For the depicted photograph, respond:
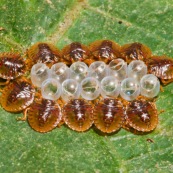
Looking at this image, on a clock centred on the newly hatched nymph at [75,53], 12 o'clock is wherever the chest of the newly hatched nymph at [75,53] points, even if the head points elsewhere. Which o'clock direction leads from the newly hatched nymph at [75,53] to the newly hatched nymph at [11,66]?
the newly hatched nymph at [11,66] is roughly at 3 o'clock from the newly hatched nymph at [75,53].

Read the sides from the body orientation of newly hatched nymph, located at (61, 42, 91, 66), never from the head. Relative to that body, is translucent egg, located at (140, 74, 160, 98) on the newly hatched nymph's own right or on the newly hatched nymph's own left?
on the newly hatched nymph's own left

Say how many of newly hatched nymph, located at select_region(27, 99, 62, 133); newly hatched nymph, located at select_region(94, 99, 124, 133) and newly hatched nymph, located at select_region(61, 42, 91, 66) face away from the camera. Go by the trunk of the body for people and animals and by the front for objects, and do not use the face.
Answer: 2

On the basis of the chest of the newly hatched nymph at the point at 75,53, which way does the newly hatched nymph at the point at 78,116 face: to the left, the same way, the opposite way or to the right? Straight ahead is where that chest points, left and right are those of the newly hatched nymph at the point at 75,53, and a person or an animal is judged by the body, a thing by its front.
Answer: the opposite way

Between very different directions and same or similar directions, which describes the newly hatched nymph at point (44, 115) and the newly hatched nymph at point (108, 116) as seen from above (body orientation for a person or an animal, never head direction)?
same or similar directions

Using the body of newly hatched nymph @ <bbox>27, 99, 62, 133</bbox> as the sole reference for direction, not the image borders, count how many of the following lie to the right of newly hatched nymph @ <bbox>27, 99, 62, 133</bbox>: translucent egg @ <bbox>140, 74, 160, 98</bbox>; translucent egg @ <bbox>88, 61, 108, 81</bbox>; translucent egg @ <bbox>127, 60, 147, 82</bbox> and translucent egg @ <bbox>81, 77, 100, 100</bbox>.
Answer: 4

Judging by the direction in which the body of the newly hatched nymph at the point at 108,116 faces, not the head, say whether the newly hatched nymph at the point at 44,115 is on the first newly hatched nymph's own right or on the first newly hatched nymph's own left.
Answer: on the first newly hatched nymph's own left

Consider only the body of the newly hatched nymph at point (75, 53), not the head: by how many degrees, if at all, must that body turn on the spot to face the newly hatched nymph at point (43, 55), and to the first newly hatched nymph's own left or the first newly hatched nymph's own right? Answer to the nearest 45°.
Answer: approximately 90° to the first newly hatched nymph's own right

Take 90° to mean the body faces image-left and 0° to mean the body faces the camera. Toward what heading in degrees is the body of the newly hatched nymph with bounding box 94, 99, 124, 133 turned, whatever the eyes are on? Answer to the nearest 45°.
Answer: approximately 180°

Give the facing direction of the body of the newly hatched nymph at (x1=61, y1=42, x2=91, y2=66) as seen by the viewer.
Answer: toward the camera

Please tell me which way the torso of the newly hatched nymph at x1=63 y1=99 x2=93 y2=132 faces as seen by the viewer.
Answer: away from the camera

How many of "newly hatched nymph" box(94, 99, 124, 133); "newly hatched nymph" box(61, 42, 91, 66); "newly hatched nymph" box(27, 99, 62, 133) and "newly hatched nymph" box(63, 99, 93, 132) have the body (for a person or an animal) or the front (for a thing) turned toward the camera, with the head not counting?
1

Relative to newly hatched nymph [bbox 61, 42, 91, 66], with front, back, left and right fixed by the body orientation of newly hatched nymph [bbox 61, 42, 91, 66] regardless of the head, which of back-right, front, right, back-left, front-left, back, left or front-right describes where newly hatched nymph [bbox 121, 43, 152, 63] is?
left

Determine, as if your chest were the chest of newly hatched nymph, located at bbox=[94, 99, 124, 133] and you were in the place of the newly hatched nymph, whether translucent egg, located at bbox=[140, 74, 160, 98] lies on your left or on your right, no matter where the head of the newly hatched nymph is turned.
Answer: on your right

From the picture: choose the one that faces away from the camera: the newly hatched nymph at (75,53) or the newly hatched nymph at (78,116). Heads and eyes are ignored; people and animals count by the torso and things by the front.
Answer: the newly hatched nymph at (78,116)

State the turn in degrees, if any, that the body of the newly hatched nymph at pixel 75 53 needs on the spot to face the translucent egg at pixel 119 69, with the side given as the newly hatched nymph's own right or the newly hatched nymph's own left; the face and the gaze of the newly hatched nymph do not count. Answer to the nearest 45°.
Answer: approximately 90° to the newly hatched nymph's own left

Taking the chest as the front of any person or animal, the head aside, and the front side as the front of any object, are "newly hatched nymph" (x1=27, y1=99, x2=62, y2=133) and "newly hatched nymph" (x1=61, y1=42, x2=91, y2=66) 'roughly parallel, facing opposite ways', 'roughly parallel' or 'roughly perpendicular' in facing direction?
roughly parallel, facing opposite ways

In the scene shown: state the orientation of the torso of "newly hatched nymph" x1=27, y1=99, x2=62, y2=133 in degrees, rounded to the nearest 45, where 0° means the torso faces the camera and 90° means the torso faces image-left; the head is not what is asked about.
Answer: approximately 180°
